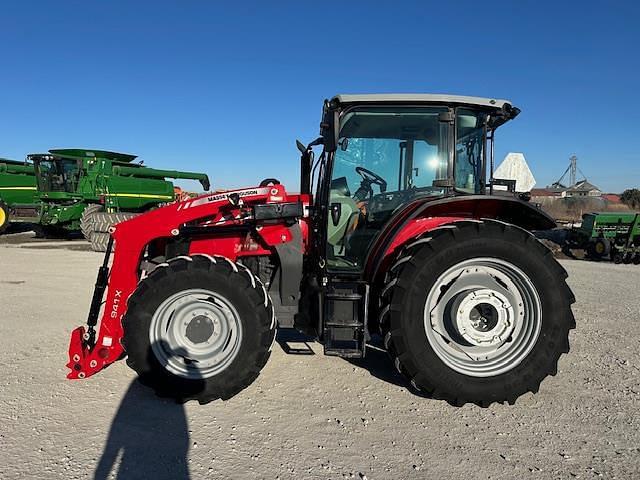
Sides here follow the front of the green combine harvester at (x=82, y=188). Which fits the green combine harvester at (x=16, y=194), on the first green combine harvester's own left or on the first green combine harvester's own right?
on the first green combine harvester's own right

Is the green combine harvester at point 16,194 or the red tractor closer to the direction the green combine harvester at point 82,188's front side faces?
the red tractor

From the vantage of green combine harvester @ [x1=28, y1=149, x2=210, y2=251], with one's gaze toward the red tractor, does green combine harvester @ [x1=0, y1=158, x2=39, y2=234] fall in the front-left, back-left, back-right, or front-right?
back-right

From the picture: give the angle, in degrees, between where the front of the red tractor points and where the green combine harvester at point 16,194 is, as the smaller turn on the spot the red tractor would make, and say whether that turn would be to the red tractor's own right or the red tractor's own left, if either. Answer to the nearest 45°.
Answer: approximately 45° to the red tractor's own right

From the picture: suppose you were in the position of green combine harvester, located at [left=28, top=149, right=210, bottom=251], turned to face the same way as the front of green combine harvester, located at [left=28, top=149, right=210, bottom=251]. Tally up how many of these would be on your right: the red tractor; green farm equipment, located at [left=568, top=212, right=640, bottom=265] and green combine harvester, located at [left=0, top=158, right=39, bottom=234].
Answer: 1

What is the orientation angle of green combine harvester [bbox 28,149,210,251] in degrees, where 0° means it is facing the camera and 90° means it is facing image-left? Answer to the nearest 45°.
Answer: approximately 45°

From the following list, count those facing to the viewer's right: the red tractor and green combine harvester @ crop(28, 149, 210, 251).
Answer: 0

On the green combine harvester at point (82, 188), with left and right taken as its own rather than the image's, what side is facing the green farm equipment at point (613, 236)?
left

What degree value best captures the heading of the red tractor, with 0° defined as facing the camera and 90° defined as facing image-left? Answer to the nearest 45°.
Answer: approximately 90°

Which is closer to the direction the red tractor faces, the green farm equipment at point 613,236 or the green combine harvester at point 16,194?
the green combine harvester

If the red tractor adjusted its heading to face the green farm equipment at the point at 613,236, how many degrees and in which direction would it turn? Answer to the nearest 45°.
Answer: approximately 135° to its right

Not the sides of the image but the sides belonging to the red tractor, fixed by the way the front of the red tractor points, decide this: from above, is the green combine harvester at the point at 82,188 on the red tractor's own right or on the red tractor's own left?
on the red tractor's own right

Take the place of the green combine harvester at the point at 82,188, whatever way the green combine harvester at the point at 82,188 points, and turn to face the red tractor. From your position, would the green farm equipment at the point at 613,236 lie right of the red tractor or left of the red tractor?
left
